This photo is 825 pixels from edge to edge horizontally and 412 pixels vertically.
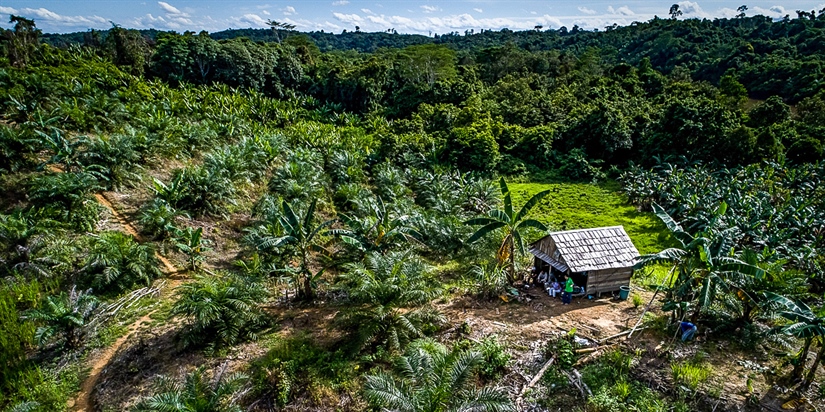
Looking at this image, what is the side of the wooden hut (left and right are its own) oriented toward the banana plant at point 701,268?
left

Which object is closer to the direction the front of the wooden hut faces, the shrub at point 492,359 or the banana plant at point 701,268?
the shrub

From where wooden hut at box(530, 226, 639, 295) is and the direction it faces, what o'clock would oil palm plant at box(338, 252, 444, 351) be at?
The oil palm plant is roughly at 12 o'clock from the wooden hut.

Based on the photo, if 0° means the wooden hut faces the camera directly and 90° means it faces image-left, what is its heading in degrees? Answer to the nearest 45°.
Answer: approximately 45°

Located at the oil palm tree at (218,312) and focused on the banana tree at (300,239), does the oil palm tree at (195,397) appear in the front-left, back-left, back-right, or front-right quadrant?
back-right

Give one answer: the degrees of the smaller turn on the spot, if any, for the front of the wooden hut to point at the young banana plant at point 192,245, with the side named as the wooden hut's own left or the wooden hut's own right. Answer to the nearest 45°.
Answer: approximately 45° to the wooden hut's own right

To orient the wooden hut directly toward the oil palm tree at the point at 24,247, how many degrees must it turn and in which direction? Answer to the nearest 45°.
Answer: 0° — it already faces it

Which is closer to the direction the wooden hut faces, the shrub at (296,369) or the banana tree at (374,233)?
the shrub
